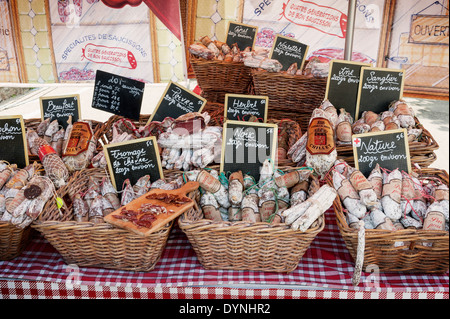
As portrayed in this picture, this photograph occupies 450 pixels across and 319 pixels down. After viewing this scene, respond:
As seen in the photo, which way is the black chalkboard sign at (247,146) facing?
toward the camera

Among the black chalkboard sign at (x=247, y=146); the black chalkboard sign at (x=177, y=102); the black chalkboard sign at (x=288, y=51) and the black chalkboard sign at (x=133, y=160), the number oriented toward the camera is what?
4

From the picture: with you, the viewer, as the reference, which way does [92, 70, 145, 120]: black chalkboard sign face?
facing the viewer

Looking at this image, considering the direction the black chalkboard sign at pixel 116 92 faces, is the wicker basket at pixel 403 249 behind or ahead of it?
ahead

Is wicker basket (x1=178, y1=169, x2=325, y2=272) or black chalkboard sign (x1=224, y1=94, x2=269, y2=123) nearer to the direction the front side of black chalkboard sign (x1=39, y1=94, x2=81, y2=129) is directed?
the wicker basket

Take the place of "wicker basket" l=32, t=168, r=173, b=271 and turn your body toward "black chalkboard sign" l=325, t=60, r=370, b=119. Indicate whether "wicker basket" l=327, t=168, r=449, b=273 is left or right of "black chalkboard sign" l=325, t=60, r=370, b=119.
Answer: right

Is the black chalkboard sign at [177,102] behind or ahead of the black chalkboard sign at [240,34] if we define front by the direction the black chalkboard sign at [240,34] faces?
ahead

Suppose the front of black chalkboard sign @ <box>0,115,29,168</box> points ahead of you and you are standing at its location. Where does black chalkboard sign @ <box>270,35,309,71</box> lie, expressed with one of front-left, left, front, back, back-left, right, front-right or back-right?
left

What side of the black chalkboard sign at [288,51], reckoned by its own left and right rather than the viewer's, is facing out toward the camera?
front

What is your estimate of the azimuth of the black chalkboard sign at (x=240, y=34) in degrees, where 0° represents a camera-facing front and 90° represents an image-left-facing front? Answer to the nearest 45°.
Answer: approximately 0°

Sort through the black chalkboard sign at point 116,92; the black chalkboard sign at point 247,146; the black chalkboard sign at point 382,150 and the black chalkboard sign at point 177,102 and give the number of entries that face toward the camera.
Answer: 4

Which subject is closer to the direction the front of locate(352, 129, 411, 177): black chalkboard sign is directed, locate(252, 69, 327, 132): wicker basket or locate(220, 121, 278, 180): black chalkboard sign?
the black chalkboard sign

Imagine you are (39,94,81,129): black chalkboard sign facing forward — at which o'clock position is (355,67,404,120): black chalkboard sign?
(355,67,404,120): black chalkboard sign is roughly at 10 o'clock from (39,94,81,129): black chalkboard sign.

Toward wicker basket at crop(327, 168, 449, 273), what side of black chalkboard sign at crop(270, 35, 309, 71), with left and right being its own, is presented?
front

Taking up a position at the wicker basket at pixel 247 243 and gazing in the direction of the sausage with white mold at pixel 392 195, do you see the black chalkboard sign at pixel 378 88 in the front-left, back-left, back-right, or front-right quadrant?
front-left

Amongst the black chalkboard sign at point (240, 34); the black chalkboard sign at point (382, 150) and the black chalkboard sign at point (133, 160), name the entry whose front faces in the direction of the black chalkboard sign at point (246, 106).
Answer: the black chalkboard sign at point (240, 34)

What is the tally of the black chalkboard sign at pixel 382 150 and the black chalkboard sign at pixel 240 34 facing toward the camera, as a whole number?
2

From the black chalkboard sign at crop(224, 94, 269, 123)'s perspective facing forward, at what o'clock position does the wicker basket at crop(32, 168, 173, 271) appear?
The wicker basket is roughly at 1 o'clock from the black chalkboard sign.

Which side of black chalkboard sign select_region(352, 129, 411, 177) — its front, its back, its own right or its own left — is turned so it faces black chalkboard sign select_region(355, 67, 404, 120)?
back

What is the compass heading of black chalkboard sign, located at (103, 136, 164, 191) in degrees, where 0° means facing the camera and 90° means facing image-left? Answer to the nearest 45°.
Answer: approximately 0°
